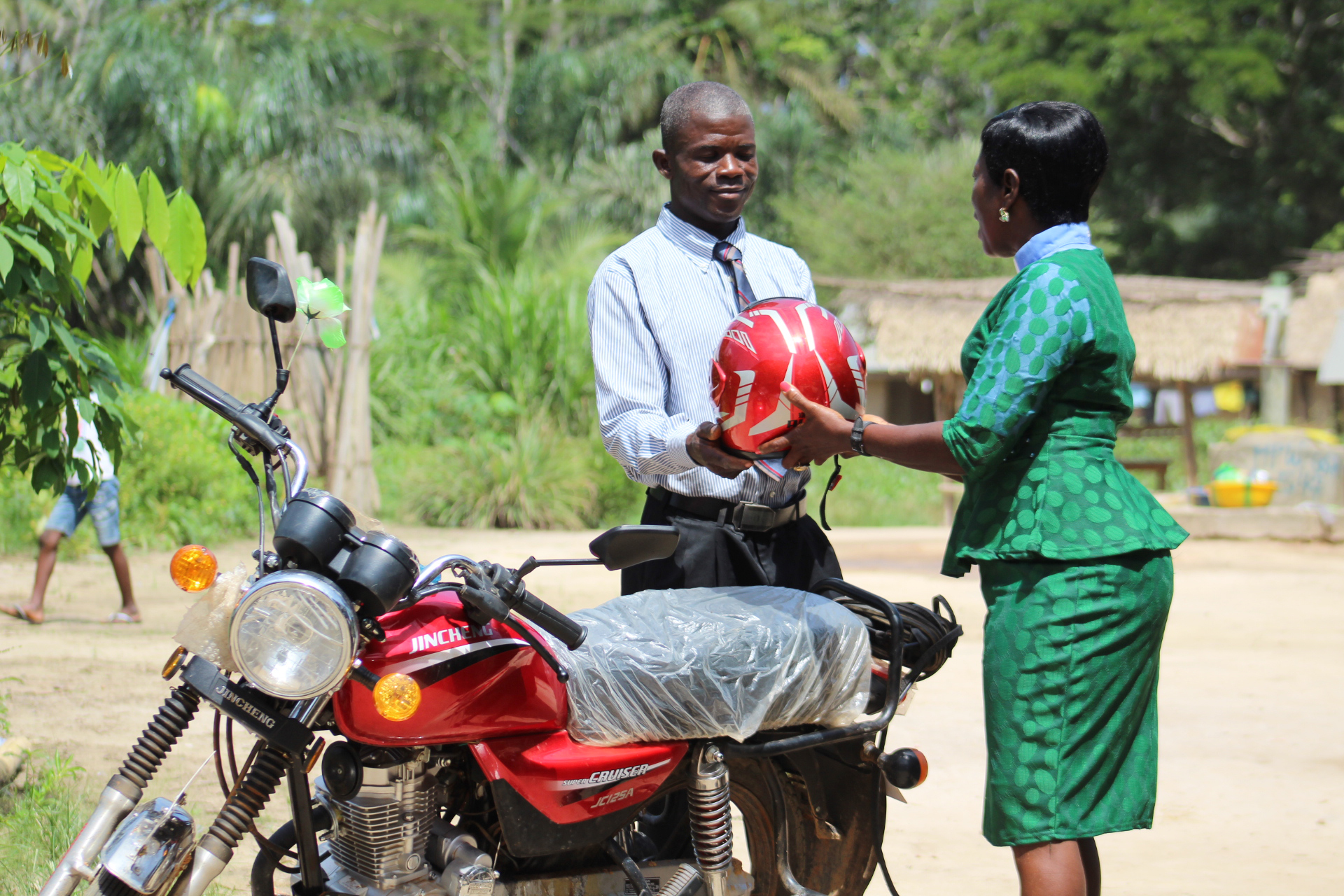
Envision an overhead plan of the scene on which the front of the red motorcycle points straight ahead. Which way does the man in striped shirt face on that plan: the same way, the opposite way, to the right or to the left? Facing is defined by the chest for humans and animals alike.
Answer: to the left

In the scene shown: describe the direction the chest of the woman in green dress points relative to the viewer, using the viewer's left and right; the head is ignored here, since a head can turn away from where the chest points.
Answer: facing to the left of the viewer

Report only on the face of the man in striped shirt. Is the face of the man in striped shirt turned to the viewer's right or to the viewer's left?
to the viewer's right

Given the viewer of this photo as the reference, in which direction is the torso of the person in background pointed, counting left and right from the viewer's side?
facing to the left of the viewer

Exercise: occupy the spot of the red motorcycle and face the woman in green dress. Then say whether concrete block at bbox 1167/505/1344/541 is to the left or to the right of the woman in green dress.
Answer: left

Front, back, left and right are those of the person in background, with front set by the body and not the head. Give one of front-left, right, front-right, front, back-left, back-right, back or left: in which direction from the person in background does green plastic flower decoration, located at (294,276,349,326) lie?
left

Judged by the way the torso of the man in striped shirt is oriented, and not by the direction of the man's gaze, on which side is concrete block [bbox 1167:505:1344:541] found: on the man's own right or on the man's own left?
on the man's own left

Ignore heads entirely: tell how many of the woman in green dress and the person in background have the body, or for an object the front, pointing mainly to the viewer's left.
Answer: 2

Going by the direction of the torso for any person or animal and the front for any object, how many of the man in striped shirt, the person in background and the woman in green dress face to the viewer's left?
2

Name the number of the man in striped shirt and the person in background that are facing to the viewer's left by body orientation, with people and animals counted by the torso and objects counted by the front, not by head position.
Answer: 1

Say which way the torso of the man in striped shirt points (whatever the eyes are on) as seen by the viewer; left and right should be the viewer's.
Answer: facing the viewer and to the right of the viewer

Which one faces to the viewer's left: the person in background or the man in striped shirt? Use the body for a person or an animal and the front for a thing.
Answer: the person in background

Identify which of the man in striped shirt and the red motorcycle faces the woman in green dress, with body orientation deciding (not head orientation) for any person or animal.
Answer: the man in striped shirt

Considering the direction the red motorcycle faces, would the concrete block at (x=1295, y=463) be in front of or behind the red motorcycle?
behind

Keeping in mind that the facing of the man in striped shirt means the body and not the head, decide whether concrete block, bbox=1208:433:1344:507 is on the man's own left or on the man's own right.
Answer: on the man's own left
